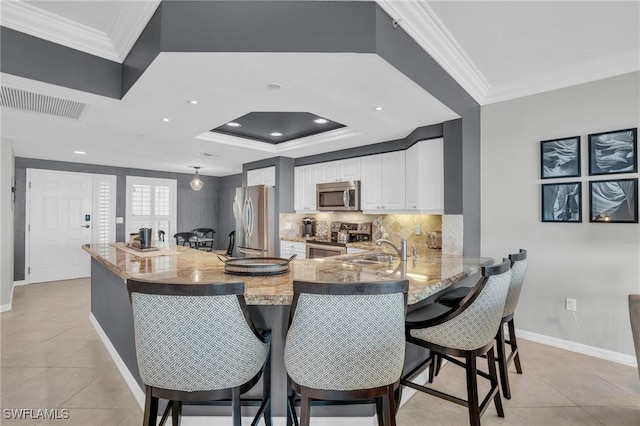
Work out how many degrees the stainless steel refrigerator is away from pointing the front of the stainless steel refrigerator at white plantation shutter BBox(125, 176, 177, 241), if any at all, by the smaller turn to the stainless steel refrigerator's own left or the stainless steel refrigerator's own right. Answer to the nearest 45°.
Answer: approximately 90° to the stainless steel refrigerator's own right

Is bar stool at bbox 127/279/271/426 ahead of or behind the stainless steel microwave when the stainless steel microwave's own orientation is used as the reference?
ahead

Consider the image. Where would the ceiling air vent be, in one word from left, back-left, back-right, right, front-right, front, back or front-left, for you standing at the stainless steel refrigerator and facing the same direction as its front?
front

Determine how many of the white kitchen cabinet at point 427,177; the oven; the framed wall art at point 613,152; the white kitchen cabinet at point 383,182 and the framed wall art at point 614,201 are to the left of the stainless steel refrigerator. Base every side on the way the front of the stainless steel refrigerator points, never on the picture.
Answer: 5

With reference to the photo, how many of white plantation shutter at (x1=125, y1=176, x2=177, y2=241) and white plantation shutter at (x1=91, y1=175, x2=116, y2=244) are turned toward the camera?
2

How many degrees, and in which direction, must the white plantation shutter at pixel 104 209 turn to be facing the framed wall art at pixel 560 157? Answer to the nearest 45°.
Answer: approximately 45° to its left

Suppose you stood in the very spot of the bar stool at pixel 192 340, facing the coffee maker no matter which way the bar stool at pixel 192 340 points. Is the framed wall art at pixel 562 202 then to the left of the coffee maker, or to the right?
right

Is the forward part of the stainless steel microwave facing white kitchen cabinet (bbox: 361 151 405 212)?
no

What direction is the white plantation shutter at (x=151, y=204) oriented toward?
toward the camera

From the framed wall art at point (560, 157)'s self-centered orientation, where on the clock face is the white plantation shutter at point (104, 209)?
The white plantation shutter is roughly at 1 o'clock from the framed wall art.

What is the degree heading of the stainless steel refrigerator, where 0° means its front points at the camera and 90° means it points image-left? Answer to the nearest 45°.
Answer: approximately 45°

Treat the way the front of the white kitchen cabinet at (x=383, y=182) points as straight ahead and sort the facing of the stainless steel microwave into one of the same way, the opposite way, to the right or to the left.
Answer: the same way

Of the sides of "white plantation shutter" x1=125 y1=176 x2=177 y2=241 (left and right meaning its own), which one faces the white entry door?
right

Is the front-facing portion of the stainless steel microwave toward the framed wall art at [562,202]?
no

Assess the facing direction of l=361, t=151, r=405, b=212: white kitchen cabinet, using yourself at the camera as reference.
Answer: facing the viewer and to the left of the viewer

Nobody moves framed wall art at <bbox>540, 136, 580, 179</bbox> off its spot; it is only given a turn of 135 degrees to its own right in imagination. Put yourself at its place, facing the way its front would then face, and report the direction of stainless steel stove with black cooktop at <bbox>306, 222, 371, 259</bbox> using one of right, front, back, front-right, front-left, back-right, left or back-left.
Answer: left

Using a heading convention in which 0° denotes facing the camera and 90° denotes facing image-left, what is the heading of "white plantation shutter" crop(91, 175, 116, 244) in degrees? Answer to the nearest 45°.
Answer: approximately 0°
